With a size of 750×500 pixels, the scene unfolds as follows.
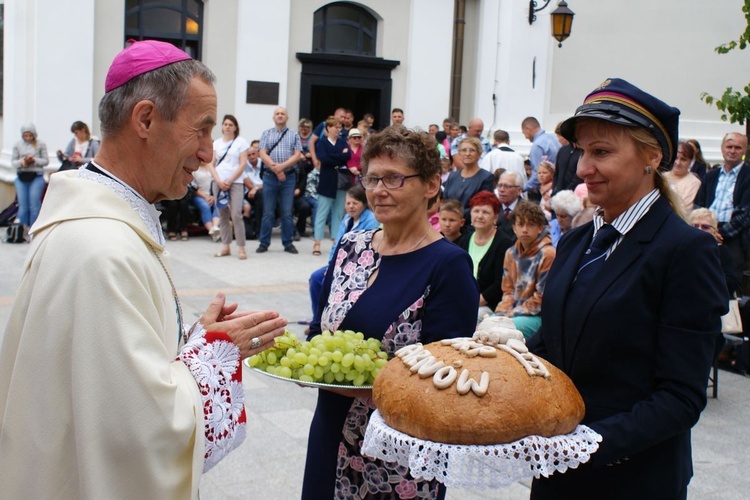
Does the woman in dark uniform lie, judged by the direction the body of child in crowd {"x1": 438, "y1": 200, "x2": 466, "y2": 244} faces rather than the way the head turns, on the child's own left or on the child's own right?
on the child's own left

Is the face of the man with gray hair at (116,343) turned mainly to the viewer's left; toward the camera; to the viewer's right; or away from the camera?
to the viewer's right

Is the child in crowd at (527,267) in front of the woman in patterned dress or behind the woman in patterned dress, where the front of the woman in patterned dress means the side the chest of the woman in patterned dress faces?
behind

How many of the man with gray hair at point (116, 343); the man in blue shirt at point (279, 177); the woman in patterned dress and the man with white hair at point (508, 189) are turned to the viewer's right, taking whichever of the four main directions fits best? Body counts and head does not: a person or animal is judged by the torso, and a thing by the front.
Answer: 1

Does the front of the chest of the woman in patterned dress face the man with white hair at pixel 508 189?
no

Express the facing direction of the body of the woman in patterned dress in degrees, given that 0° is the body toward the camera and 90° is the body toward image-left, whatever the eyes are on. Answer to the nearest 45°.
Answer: approximately 45°

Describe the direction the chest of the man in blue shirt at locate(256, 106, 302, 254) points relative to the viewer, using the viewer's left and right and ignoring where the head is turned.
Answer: facing the viewer

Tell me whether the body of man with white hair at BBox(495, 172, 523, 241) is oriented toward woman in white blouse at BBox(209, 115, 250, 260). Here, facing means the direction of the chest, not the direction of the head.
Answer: no

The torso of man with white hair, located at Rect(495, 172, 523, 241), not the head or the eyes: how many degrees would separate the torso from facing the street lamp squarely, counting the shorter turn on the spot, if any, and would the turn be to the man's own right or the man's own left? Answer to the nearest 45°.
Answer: approximately 135° to the man's own right

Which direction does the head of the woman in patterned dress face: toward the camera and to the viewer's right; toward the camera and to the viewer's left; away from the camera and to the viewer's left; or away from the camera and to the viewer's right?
toward the camera and to the viewer's left

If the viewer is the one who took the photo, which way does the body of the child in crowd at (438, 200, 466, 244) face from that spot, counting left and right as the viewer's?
facing the viewer and to the left of the viewer

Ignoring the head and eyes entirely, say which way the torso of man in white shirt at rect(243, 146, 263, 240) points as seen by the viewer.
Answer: toward the camera

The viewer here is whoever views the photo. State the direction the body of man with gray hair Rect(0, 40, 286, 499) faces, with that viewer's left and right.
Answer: facing to the right of the viewer

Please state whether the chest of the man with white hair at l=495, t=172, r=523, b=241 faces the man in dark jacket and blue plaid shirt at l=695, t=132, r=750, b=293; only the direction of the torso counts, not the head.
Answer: no

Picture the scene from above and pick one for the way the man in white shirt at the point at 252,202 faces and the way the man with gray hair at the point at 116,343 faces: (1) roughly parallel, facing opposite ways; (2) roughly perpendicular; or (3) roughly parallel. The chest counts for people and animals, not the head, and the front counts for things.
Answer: roughly perpendicular

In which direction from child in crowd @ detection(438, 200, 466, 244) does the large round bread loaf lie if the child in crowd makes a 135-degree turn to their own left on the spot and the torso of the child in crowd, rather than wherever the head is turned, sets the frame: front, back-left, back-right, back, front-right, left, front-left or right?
right
